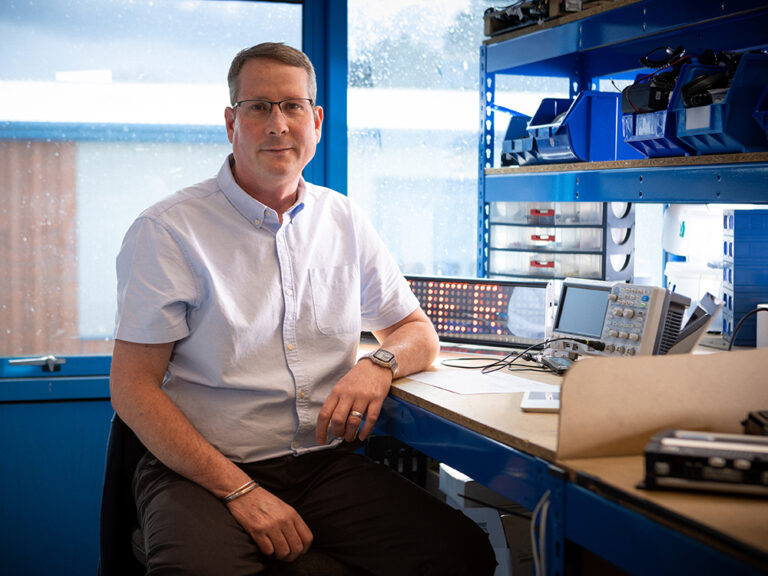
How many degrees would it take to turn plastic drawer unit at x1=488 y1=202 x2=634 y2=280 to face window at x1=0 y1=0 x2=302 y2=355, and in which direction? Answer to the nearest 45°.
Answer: approximately 45° to its right

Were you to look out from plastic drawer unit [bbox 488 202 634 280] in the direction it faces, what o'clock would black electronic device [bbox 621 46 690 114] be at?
The black electronic device is roughly at 10 o'clock from the plastic drawer unit.

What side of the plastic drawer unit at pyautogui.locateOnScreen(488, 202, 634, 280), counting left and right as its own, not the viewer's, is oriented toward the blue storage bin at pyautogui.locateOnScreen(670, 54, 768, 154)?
left

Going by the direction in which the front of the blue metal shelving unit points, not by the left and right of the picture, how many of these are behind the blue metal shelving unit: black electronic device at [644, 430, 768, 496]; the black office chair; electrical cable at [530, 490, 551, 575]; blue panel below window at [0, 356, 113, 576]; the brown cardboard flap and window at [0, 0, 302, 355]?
0

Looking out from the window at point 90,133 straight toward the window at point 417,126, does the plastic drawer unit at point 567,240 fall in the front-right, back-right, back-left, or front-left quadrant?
front-right

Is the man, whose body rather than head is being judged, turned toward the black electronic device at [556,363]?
no

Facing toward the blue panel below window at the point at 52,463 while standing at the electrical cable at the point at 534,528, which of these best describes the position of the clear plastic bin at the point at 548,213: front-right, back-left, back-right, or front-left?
front-right

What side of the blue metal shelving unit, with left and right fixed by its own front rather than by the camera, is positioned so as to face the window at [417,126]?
right

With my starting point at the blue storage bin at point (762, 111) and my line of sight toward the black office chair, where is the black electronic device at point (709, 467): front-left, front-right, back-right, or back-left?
front-left

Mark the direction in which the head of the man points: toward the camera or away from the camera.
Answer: toward the camera

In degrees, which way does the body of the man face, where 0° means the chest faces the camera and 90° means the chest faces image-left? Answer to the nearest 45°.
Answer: approximately 315°

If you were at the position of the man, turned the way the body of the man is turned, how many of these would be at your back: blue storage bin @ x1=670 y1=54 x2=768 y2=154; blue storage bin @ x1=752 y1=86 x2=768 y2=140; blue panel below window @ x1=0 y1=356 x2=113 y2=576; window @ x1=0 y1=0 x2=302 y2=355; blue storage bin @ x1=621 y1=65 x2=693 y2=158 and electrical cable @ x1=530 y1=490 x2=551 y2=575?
2

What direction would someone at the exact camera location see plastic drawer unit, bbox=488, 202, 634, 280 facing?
facing the viewer and to the left of the viewer

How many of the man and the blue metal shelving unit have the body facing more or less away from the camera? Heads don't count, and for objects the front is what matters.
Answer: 0
